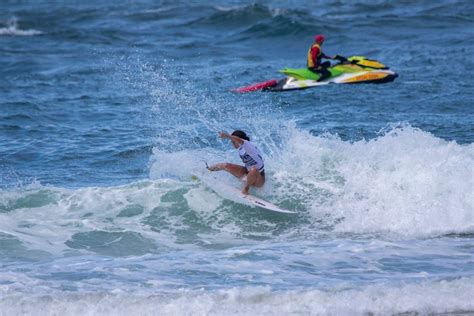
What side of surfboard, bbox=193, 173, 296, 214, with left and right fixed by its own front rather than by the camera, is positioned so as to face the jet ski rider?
left

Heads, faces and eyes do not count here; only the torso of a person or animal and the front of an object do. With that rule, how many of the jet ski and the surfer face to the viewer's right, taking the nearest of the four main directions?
1

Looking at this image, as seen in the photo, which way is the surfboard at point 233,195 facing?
to the viewer's right

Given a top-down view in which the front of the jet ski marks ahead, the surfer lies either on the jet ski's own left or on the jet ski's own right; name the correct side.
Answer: on the jet ski's own right

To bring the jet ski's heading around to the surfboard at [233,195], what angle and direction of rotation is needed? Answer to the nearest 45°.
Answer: approximately 90° to its right

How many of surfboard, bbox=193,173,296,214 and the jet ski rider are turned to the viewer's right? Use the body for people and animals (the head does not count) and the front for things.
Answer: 2

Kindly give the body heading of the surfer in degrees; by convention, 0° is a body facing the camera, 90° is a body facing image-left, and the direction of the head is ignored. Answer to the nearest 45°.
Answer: approximately 45°

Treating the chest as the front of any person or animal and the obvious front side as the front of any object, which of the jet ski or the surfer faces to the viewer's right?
the jet ski

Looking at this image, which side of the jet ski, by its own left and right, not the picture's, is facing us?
right

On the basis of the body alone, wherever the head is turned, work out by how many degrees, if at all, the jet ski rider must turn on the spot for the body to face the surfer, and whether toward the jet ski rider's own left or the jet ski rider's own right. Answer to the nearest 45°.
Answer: approximately 90° to the jet ski rider's own right
